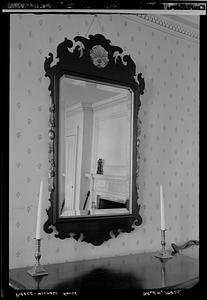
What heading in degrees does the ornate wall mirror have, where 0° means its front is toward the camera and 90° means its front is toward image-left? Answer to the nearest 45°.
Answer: approximately 315°
